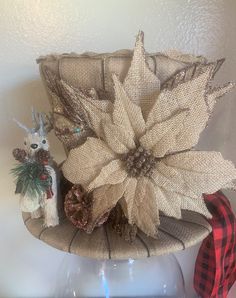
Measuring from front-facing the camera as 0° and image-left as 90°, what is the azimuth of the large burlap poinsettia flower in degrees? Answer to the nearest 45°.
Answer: approximately 0°
